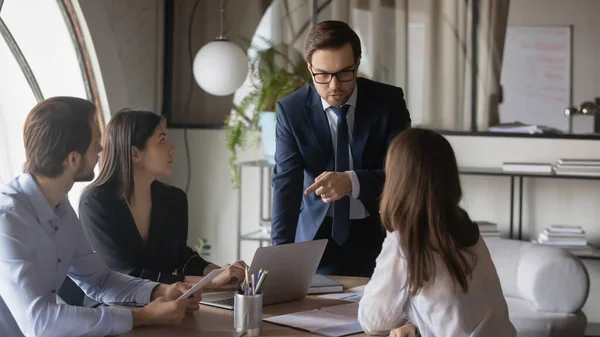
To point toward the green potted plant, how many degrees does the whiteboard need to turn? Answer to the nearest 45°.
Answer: approximately 90° to its right

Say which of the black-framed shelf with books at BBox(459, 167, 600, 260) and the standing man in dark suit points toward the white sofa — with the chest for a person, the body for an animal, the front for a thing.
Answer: the black-framed shelf with books

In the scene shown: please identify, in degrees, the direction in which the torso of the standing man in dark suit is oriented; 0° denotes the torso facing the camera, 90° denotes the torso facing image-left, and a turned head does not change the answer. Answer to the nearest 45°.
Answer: approximately 0°

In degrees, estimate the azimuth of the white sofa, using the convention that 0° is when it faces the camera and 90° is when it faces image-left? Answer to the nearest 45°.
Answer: approximately 45°

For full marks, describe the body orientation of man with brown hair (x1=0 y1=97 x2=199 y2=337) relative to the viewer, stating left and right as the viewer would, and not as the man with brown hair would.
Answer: facing to the right of the viewer

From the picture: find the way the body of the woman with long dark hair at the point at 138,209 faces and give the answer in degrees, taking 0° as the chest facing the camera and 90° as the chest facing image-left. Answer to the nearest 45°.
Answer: approximately 315°

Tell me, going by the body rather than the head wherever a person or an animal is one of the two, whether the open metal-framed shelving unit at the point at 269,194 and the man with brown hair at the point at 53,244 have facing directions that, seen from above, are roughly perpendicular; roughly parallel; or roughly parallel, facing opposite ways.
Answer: roughly perpendicular

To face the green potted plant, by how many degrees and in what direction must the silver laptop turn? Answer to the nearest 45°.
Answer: approximately 45° to its right

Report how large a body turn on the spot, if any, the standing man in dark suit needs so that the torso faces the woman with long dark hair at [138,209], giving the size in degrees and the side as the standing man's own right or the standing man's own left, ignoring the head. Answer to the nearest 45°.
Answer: approximately 90° to the standing man's own right

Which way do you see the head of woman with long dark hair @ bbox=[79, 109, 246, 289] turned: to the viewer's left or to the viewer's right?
to the viewer's right

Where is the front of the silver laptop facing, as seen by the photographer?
facing away from the viewer and to the left of the viewer

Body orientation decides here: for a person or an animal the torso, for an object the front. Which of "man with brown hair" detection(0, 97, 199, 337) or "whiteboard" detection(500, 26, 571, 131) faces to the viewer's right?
the man with brown hair

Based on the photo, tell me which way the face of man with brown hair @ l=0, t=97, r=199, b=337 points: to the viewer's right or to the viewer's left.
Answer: to the viewer's right
